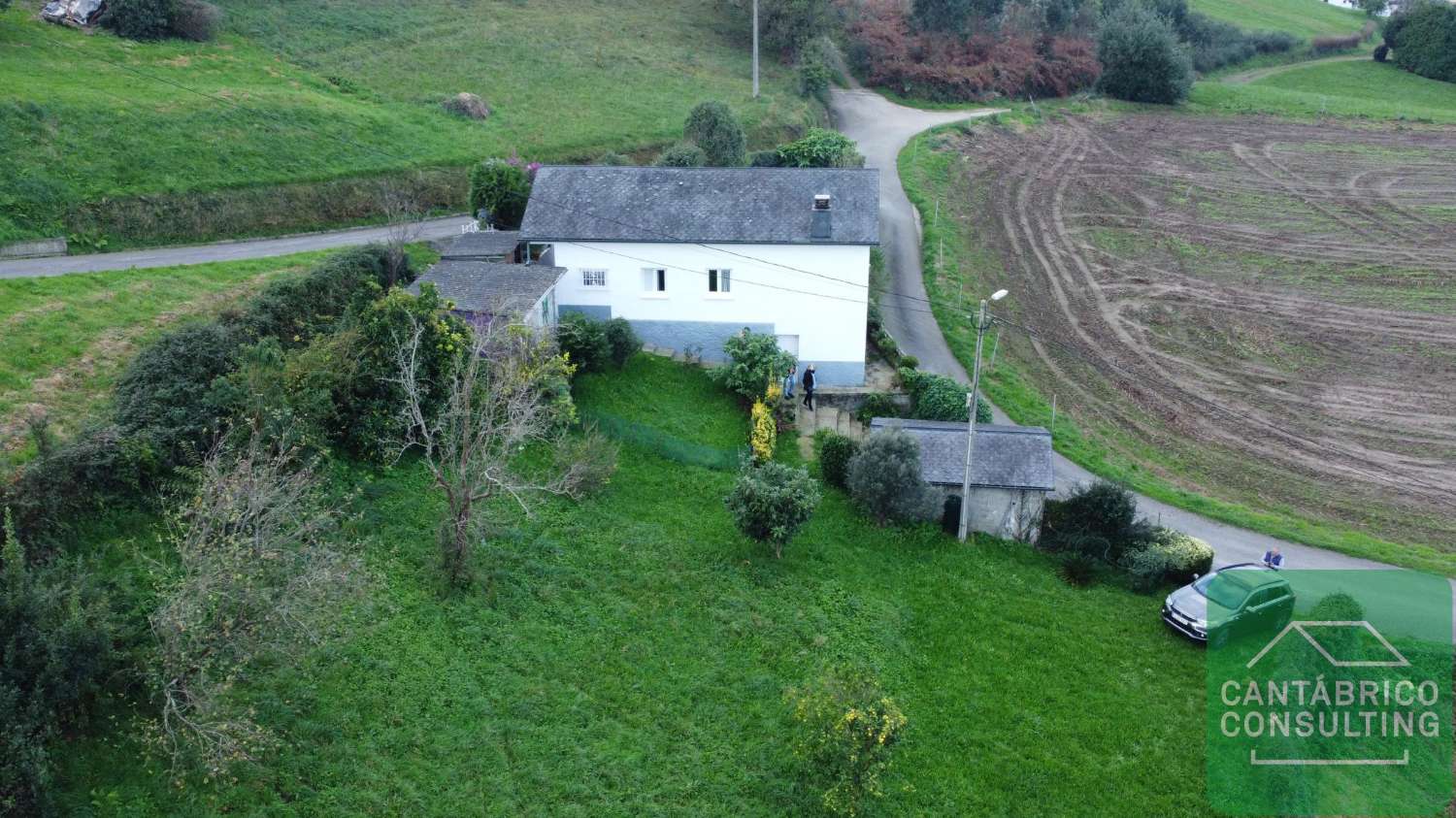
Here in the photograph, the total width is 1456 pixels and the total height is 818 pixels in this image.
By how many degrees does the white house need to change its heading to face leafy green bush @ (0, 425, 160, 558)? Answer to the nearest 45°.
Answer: approximately 45° to its right

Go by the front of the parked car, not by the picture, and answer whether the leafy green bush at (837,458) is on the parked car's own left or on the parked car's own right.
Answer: on the parked car's own right

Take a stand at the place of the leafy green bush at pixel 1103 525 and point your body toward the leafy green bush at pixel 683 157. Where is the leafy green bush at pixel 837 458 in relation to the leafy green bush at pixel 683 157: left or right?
left

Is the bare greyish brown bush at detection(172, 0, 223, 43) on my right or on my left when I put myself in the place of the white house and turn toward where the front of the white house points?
on my right

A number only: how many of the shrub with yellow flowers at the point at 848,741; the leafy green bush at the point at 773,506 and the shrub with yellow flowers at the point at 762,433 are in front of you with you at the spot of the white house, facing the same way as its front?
3

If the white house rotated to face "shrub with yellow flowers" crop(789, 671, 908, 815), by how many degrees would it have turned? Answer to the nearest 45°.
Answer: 0° — it already faces it

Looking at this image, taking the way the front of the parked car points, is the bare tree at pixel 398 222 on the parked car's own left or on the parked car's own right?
on the parked car's own right

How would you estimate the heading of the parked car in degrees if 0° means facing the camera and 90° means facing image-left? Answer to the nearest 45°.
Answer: approximately 45°

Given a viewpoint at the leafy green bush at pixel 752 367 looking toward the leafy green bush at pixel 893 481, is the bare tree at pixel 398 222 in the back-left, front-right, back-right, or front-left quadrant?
back-right

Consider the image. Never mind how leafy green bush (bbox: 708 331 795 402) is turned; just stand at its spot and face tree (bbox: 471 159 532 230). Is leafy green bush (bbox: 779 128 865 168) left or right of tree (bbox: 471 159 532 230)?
right

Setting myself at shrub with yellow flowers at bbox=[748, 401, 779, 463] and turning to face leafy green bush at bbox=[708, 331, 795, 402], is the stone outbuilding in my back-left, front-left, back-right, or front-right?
back-right
